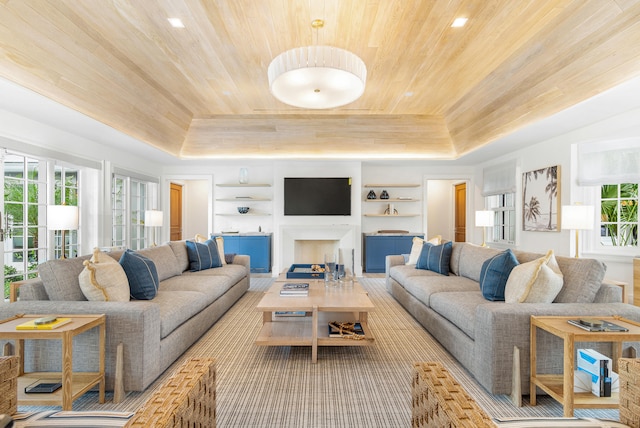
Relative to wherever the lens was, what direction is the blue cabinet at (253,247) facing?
facing the viewer

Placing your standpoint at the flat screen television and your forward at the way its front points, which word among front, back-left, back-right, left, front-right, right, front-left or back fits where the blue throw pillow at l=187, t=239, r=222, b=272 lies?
front-right

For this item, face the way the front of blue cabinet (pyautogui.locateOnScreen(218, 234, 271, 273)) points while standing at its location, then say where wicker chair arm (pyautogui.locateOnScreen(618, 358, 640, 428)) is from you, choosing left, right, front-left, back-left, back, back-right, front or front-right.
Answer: front

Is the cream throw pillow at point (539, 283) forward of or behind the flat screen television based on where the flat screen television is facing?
forward

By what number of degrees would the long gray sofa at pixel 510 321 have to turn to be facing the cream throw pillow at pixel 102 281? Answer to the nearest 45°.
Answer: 0° — it already faces it

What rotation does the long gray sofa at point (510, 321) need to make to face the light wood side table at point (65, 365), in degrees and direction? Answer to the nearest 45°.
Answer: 0° — it already faces it

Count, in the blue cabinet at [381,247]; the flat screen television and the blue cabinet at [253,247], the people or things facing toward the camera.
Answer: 3

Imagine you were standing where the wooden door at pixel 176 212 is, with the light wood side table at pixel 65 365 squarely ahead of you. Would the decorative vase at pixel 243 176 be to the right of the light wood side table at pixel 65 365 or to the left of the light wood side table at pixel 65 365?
left

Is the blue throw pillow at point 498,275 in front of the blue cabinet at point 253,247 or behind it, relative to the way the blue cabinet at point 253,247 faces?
in front

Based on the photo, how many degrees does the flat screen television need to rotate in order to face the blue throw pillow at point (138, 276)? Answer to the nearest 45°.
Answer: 0° — it already faces it

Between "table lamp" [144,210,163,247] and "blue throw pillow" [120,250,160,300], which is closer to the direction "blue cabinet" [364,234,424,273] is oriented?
the blue throw pillow

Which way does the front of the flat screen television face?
toward the camera

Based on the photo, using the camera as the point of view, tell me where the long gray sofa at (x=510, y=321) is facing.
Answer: facing the viewer and to the left of the viewer

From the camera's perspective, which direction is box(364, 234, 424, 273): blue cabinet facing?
toward the camera

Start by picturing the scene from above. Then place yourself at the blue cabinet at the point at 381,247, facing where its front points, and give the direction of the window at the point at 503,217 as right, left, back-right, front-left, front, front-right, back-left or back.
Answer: left

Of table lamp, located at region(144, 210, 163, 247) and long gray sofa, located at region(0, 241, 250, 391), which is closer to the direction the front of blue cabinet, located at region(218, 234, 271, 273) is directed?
the long gray sofa

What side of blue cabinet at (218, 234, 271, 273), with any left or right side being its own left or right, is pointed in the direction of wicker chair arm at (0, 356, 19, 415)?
front
